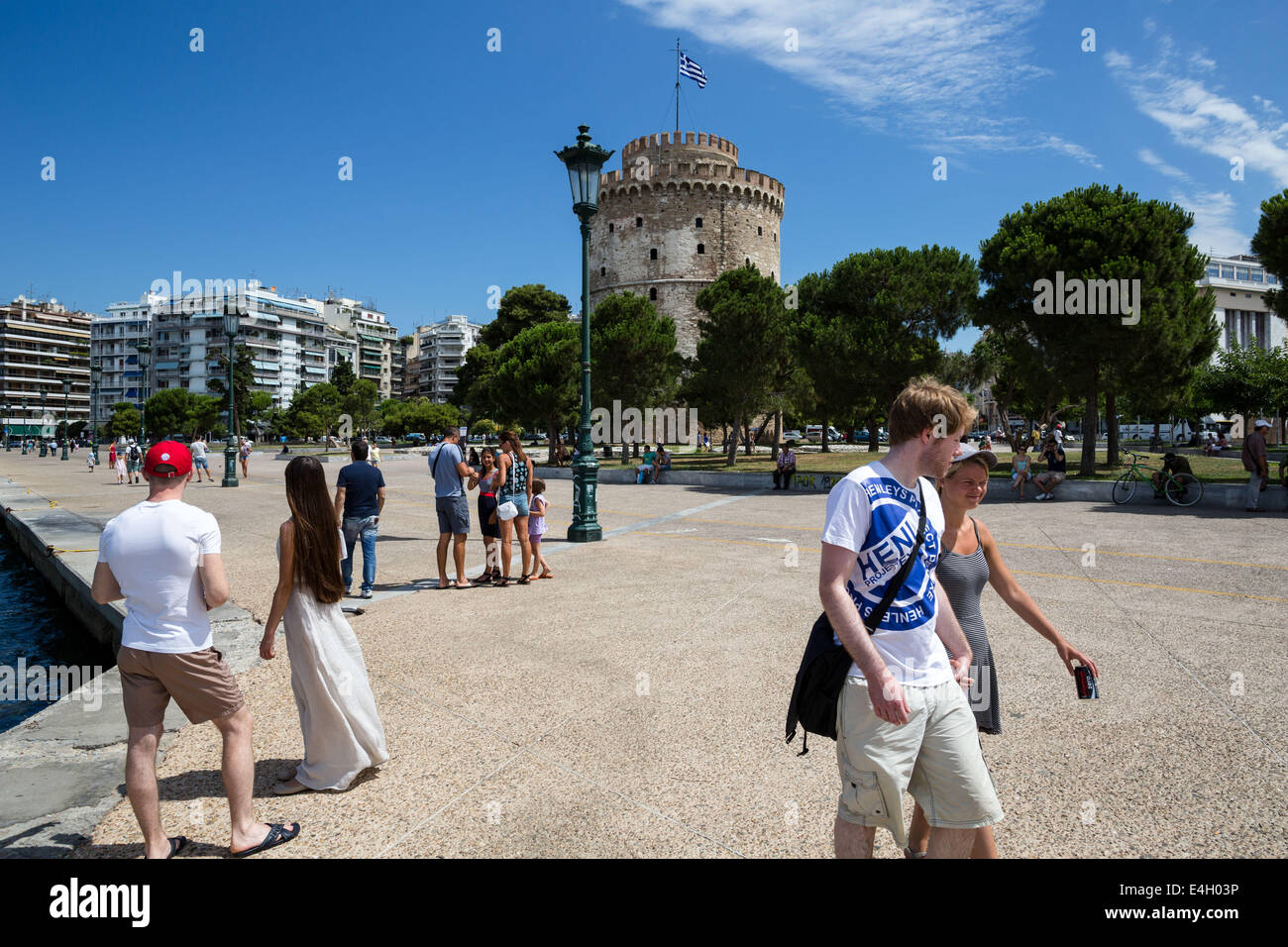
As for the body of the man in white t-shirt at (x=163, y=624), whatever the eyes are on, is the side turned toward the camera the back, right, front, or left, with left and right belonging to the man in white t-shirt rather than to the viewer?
back

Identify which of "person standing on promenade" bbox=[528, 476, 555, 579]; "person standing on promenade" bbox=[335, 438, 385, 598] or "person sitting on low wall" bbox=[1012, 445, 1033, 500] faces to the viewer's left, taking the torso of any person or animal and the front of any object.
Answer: "person standing on promenade" bbox=[528, 476, 555, 579]

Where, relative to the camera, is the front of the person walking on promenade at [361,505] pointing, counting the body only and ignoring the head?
away from the camera

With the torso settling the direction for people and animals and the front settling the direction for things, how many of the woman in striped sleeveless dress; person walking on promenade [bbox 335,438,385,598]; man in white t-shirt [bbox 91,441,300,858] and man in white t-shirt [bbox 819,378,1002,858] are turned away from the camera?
2

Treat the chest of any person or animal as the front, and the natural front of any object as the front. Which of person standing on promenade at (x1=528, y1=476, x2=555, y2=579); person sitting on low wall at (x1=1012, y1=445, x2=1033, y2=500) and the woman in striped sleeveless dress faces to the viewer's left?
person standing on promenade at (x1=528, y1=476, x2=555, y2=579)

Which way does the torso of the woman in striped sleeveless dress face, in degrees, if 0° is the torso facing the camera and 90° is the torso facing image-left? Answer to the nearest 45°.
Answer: approximately 315°

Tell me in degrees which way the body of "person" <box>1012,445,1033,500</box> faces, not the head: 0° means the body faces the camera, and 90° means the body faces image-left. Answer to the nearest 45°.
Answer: approximately 0°

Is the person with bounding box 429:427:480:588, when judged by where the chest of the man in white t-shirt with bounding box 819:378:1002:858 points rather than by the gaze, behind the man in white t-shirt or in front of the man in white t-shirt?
behind

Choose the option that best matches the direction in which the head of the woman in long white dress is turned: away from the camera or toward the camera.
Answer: away from the camera

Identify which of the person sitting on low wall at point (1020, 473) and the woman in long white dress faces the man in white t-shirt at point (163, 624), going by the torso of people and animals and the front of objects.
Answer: the person sitting on low wall

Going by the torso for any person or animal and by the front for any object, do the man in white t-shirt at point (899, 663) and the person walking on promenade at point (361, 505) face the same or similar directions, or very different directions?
very different directions
